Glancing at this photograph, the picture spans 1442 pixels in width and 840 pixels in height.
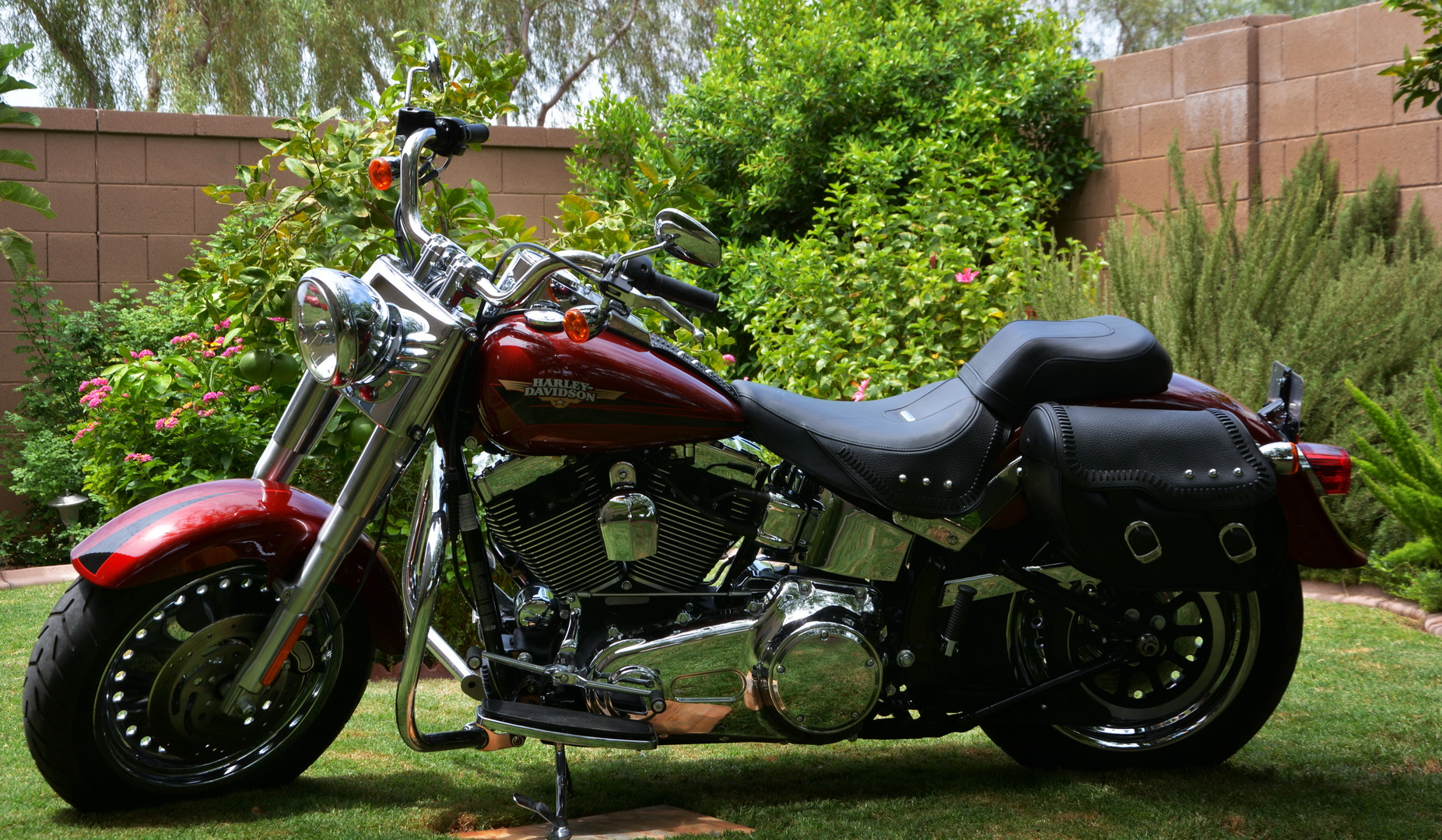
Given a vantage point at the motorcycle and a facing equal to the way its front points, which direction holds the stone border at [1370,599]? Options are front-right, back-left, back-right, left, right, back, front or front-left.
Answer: back-right

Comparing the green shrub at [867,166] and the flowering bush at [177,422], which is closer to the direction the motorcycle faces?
the flowering bush

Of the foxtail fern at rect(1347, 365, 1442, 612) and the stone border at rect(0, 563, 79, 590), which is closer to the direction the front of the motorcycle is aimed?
the stone border

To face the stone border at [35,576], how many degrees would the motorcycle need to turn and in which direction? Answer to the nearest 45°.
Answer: approximately 45° to its right

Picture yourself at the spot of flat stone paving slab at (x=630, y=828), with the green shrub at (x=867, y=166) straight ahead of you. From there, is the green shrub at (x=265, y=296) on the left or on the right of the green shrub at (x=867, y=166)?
left

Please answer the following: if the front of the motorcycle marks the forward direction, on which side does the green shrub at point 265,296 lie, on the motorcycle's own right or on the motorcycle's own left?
on the motorcycle's own right

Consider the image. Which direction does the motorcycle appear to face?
to the viewer's left

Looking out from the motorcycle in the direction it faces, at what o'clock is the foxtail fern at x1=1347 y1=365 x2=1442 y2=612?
The foxtail fern is roughly at 5 o'clock from the motorcycle.

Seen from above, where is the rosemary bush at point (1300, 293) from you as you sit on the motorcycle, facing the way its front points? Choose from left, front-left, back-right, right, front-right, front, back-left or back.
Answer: back-right

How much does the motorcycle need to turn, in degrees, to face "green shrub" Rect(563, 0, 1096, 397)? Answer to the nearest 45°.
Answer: approximately 90° to its right

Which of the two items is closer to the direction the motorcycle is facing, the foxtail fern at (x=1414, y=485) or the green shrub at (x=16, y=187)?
the green shrub
